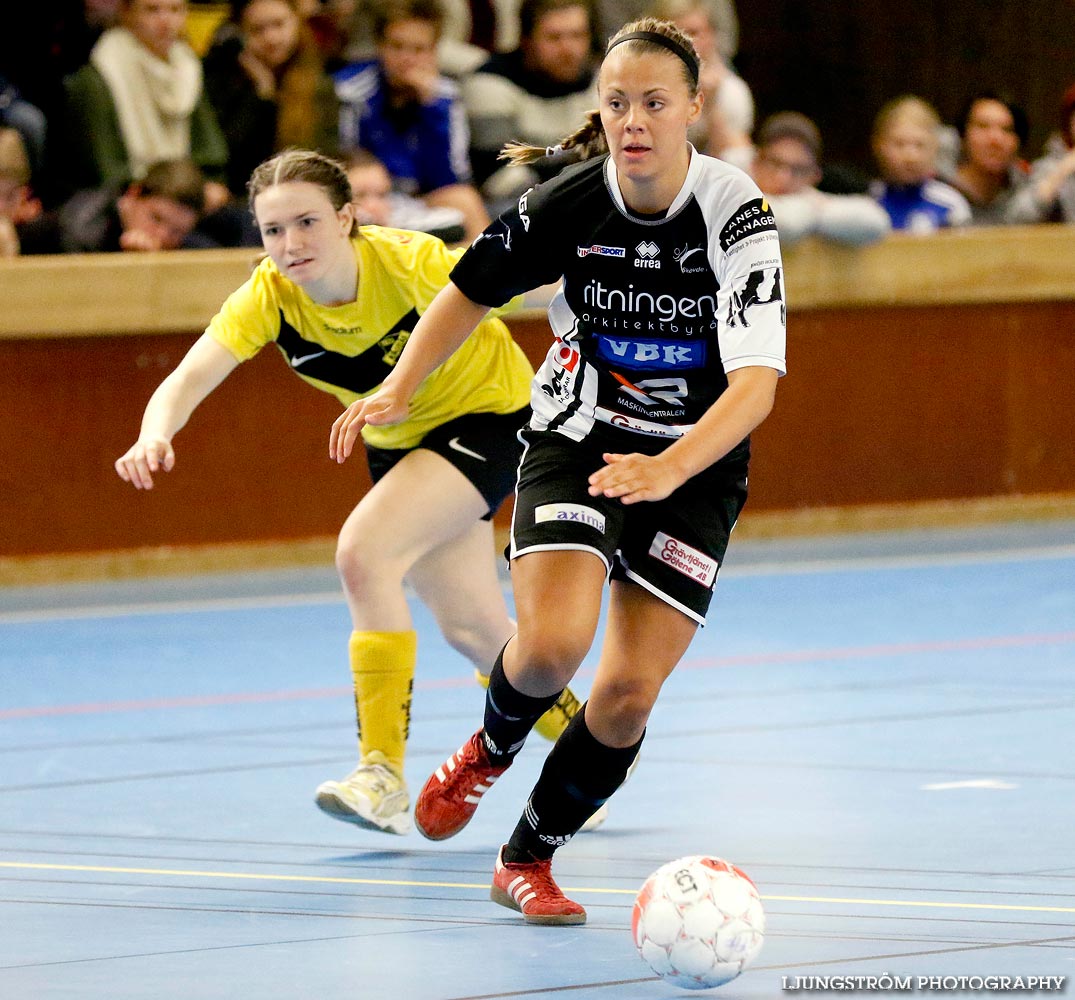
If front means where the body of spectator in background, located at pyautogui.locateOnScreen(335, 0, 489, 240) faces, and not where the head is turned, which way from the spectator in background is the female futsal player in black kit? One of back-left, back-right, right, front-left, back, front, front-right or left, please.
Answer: front

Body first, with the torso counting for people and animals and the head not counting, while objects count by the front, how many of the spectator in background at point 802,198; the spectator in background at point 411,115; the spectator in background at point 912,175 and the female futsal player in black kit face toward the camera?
4

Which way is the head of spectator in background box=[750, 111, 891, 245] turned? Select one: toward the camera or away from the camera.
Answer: toward the camera

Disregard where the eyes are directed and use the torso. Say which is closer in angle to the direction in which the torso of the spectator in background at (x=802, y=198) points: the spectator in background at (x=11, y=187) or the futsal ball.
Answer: the futsal ball

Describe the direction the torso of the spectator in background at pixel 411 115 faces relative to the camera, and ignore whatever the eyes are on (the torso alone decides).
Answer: toward the camera

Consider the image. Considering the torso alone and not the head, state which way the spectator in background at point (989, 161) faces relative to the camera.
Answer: toward the camera

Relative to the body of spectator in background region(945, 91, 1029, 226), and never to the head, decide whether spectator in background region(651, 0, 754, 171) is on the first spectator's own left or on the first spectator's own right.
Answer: on the first spectator's own right

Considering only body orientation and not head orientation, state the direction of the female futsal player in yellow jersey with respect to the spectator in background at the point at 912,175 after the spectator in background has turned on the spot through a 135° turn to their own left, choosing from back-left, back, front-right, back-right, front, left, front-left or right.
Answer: back-right

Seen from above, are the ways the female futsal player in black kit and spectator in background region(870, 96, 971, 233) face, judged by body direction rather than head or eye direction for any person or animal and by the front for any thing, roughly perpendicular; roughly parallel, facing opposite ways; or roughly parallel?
roughly parallel

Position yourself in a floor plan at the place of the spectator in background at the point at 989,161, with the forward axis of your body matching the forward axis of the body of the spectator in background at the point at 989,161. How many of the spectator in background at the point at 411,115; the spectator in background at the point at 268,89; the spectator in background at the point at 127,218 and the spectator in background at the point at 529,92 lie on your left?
0

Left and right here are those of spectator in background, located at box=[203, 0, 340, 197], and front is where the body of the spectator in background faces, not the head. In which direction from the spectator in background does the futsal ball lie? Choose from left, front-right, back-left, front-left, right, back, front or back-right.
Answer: front

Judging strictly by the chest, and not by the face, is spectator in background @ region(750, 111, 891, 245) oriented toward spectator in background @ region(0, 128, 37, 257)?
no

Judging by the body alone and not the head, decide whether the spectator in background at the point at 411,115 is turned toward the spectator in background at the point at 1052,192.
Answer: no

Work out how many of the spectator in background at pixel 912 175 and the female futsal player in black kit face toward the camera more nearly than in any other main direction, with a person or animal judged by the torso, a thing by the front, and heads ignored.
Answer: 2

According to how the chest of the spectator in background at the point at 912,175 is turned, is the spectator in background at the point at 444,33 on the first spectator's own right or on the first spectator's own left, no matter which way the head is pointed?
on the first spectator's own right

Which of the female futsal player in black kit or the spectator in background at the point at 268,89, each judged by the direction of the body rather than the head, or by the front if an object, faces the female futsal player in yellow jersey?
the spectator in background

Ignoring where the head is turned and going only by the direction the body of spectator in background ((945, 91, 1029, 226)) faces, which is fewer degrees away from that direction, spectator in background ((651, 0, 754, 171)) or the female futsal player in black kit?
the female futsal player in black kit

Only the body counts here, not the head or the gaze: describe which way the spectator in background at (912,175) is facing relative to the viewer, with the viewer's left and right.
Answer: facing the viewer
